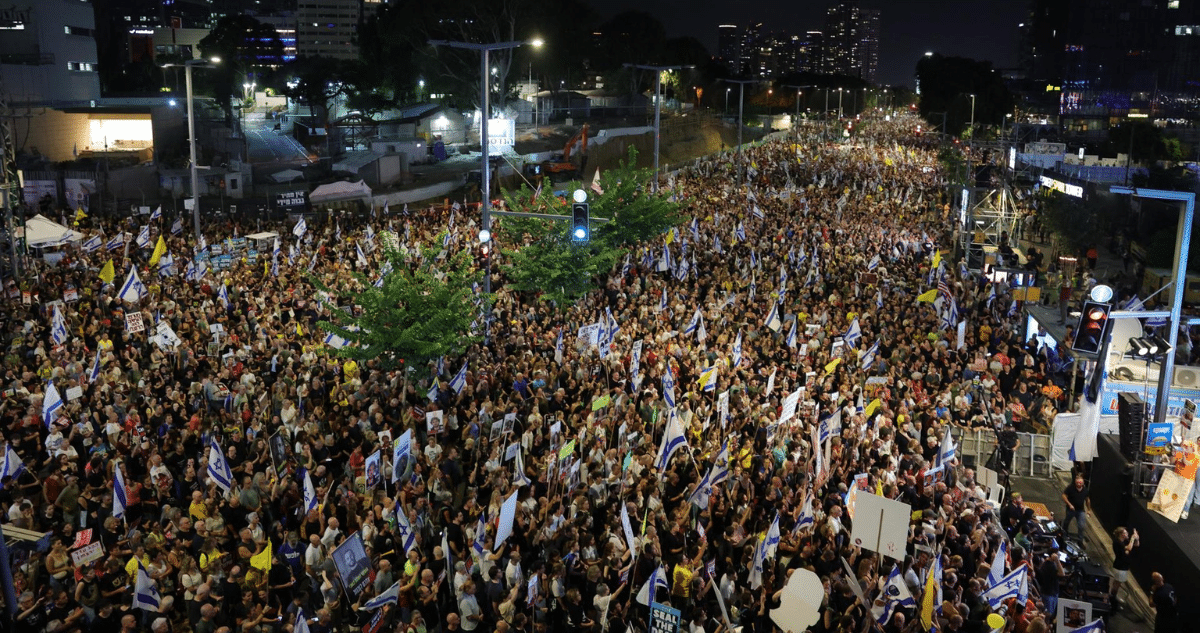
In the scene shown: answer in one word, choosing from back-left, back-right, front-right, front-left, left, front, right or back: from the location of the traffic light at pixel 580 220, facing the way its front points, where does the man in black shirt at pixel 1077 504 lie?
front-left

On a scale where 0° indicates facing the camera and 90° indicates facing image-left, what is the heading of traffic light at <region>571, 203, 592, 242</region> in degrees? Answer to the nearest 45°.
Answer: approximately 0°

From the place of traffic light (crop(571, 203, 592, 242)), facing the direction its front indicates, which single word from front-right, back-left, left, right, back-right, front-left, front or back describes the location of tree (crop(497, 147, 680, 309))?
back

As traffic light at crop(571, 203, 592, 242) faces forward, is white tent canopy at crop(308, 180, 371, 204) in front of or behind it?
behind

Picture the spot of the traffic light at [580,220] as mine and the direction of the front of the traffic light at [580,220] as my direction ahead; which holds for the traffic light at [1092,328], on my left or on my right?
on my left

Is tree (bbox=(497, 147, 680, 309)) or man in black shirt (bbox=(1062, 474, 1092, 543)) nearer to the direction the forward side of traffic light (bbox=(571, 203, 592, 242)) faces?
the man in black shirt

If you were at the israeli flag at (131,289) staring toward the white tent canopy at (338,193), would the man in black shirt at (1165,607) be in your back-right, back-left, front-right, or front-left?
back-right

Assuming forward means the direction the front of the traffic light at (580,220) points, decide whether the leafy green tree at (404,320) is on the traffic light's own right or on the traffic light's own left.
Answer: on the traffic light's own right

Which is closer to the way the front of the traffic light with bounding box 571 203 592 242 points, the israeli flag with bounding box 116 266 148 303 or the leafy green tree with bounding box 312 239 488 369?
the leafy green tree

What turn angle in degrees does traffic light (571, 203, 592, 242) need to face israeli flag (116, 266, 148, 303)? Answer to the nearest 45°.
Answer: approximately 90° to its right

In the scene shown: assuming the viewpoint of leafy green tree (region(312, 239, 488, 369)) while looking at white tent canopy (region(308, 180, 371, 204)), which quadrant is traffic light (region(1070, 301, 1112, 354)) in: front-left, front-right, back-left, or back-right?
back-right

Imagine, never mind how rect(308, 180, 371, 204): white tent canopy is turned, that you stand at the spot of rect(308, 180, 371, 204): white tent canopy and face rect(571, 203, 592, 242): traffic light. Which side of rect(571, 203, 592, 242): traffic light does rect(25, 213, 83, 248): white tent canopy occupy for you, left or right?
right
